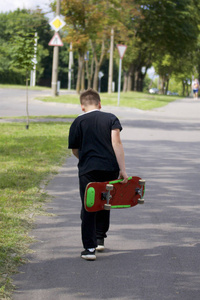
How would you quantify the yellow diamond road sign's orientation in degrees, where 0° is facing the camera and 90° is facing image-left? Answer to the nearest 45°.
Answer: approximately 0°
